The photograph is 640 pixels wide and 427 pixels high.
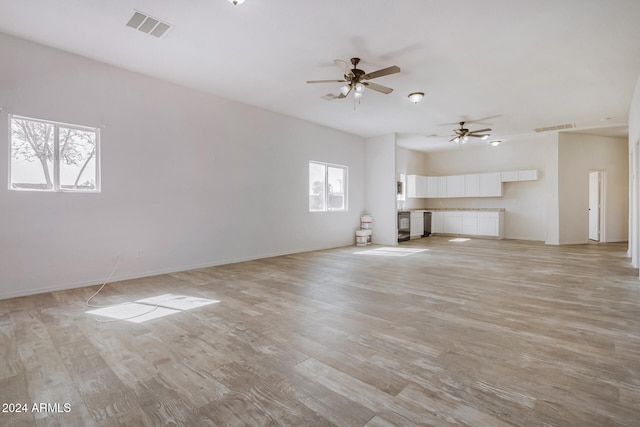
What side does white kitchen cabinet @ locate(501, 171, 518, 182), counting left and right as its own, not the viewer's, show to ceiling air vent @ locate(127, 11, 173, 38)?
front

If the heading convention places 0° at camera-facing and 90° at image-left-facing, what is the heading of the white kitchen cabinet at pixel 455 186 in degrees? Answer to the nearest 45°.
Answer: approximately 0°

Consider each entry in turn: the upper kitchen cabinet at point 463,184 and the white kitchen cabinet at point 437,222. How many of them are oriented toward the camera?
2

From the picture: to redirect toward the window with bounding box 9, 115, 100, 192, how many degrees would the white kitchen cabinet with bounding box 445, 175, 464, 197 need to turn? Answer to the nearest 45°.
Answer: approximately 45° to its right

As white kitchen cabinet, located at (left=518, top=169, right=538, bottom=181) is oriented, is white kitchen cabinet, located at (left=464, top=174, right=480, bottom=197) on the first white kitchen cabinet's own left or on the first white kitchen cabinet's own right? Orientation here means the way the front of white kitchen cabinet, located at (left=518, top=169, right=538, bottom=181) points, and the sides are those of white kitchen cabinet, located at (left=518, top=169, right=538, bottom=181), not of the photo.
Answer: on the first white kitchen cabinet's own right

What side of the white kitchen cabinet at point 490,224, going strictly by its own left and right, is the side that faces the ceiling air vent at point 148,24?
front

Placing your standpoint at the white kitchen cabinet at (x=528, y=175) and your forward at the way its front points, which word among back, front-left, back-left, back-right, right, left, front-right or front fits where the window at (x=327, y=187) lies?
front-right

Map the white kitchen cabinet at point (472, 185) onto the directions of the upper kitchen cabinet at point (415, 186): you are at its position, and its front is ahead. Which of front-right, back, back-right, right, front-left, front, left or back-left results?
front-left

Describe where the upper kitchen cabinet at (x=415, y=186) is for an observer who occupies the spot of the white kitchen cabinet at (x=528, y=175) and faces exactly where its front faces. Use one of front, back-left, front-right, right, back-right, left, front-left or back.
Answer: right
